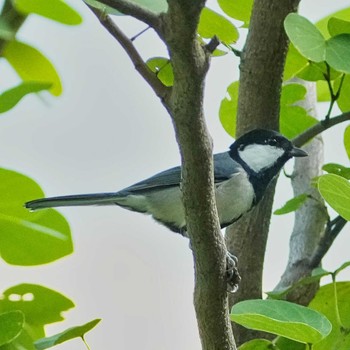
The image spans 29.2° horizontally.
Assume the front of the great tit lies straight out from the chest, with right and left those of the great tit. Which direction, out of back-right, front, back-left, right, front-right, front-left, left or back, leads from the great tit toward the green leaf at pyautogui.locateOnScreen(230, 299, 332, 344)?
front

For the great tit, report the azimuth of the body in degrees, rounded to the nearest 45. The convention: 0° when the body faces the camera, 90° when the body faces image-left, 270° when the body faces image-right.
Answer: approximately 270°

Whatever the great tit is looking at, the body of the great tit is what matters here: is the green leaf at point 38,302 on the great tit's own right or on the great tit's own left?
on the great tit's own right
